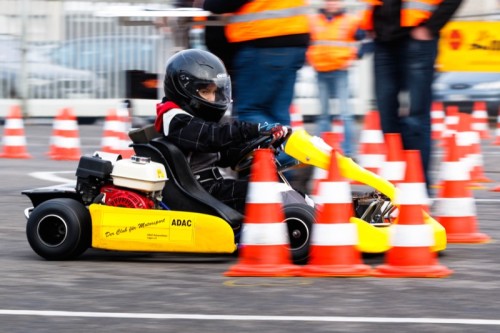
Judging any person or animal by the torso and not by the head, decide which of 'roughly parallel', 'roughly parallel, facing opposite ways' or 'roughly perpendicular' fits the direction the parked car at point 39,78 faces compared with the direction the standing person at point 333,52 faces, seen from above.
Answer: roughly perpendicular

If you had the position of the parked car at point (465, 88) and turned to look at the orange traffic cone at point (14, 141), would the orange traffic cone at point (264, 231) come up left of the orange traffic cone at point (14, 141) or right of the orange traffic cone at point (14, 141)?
left

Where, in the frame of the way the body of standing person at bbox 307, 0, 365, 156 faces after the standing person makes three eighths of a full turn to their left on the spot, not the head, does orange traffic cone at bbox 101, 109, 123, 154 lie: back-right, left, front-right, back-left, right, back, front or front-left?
back-left

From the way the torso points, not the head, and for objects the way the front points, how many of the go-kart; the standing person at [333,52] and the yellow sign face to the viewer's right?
1

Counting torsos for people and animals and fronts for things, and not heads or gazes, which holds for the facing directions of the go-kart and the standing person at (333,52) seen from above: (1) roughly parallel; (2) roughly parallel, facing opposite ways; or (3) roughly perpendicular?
roughly perpendicular

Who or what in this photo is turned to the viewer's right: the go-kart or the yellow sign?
the go-kart

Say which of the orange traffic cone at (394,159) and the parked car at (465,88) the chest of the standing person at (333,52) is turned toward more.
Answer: the orange traffic cone

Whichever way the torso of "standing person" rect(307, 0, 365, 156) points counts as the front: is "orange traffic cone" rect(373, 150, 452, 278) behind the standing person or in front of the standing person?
in front

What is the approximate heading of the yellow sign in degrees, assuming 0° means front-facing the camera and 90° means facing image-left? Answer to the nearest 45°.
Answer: approximately 0°

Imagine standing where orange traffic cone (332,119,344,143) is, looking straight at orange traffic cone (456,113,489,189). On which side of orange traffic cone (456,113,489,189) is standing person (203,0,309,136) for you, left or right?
right

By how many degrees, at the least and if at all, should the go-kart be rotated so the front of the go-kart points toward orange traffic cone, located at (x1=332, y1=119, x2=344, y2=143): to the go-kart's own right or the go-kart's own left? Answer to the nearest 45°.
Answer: approximately 90° to the go-kart's own left
